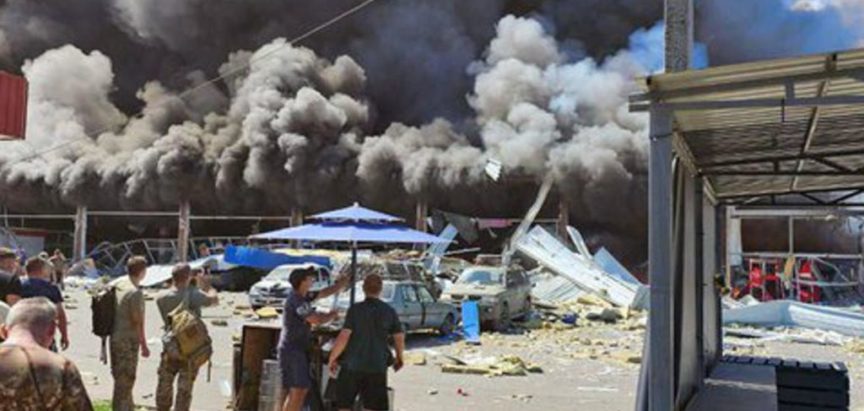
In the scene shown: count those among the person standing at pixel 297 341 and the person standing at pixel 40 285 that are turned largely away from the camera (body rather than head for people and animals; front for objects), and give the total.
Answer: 1

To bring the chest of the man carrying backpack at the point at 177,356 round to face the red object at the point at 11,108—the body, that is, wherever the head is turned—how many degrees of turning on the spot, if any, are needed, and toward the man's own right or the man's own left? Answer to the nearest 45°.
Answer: approximately 45° to the man's own left

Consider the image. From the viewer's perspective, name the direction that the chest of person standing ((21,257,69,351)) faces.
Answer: away from the camera

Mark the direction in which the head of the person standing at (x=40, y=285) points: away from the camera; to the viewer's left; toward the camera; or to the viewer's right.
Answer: away from the camera

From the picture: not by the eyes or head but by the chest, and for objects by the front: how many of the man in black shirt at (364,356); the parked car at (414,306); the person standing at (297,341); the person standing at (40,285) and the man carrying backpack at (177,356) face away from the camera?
3

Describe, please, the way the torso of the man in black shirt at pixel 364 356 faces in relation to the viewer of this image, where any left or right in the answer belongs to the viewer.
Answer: facing away from the viewer

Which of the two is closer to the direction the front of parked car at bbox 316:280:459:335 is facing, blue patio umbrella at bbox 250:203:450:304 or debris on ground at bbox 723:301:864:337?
the debris on ground

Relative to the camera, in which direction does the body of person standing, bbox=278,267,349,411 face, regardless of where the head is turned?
to the viewer's right

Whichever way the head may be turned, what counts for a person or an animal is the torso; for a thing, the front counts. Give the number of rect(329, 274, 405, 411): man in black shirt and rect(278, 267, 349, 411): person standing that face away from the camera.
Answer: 1

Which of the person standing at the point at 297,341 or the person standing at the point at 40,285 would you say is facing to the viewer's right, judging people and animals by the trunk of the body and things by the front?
the person standing at the point at 297,341

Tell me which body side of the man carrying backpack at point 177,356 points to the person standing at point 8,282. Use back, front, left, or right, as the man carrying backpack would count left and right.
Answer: left

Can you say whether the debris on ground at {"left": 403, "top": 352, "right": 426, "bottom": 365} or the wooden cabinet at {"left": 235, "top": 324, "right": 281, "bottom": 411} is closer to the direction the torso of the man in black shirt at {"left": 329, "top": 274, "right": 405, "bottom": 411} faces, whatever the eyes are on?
the debris on ground
